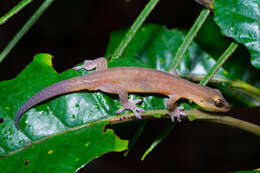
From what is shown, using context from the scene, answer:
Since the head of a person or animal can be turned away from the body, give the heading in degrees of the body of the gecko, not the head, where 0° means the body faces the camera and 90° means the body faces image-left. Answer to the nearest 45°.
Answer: approximately 270°
